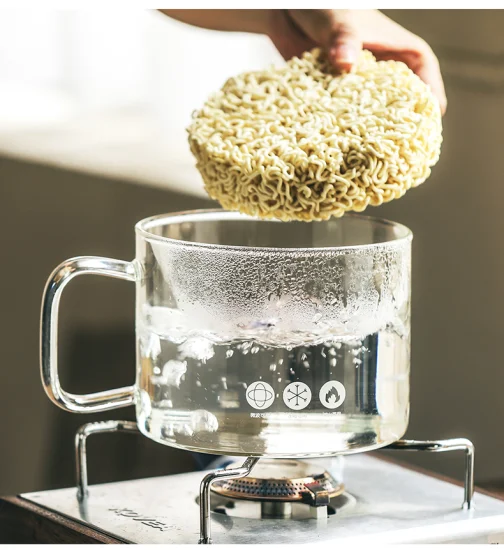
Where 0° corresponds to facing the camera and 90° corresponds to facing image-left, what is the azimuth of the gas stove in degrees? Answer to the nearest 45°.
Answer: approximately 45°
